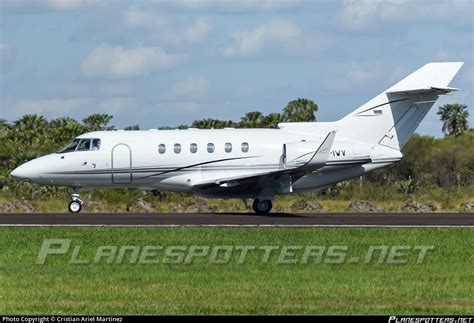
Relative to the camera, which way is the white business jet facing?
to the viewer's left
